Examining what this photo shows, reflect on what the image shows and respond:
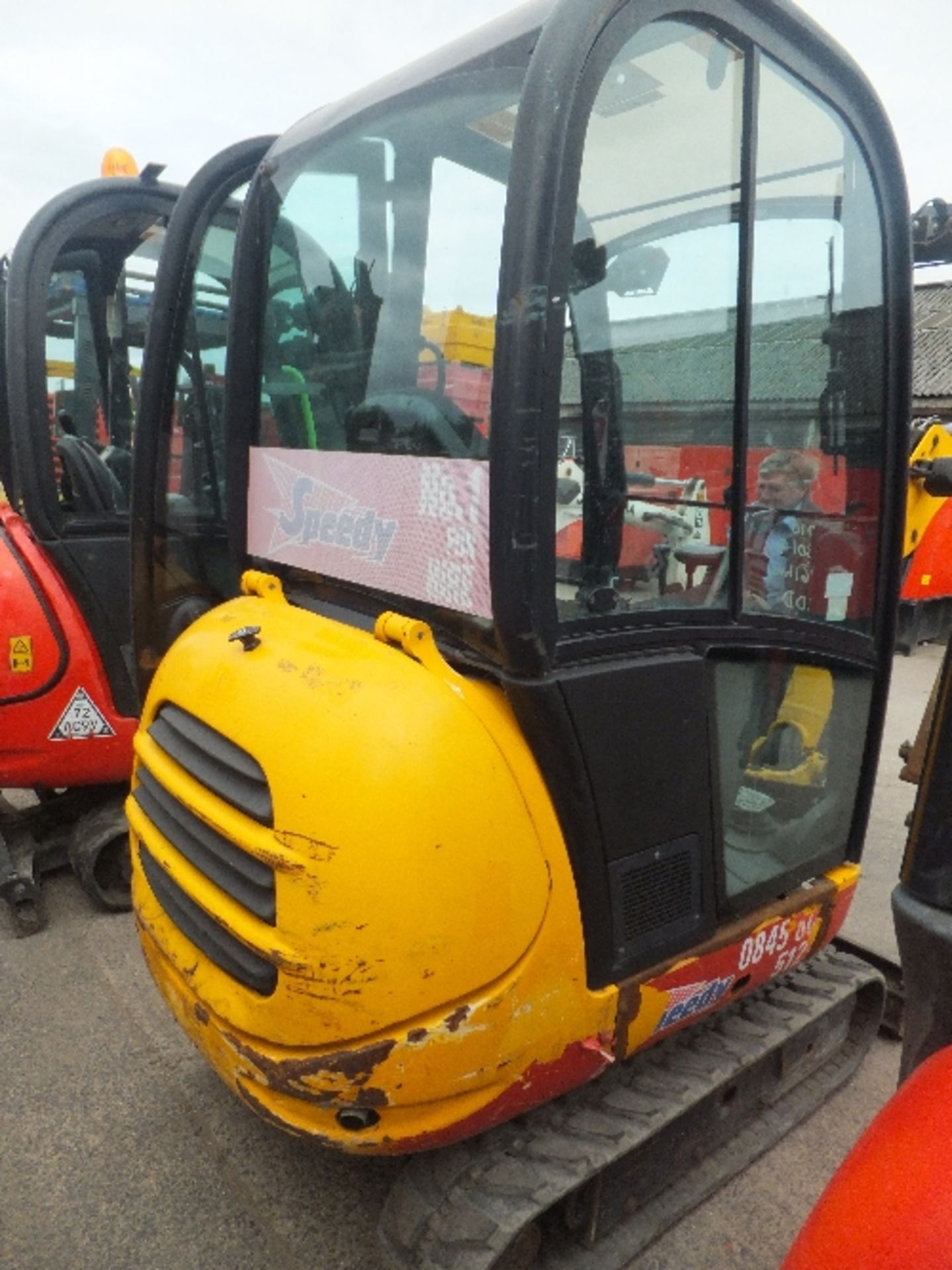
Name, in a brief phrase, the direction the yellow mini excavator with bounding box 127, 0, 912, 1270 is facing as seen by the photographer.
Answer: facing away from the viewer and to the right of the viewer
